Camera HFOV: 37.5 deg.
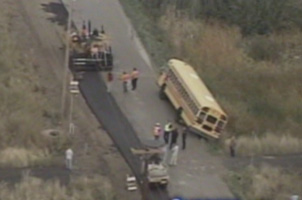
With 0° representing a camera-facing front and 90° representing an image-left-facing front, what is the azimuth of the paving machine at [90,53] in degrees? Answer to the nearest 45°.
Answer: approximately 180°

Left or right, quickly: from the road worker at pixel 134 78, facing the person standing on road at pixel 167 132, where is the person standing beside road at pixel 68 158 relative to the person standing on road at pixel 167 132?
right

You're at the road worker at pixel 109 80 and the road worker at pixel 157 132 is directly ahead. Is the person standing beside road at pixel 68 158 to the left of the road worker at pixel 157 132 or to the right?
right

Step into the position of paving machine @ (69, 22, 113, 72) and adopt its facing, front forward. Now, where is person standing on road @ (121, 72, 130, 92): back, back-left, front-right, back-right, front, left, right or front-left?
back-right

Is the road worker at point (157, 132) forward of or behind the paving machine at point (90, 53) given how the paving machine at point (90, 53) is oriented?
behind

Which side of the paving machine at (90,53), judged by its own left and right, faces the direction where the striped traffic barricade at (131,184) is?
back

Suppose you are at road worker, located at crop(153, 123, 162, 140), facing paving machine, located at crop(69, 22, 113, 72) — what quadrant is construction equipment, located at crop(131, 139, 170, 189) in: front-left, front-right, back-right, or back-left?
back-left

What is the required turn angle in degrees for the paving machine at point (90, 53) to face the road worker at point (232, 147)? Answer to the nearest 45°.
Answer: approximately 135° to its right
